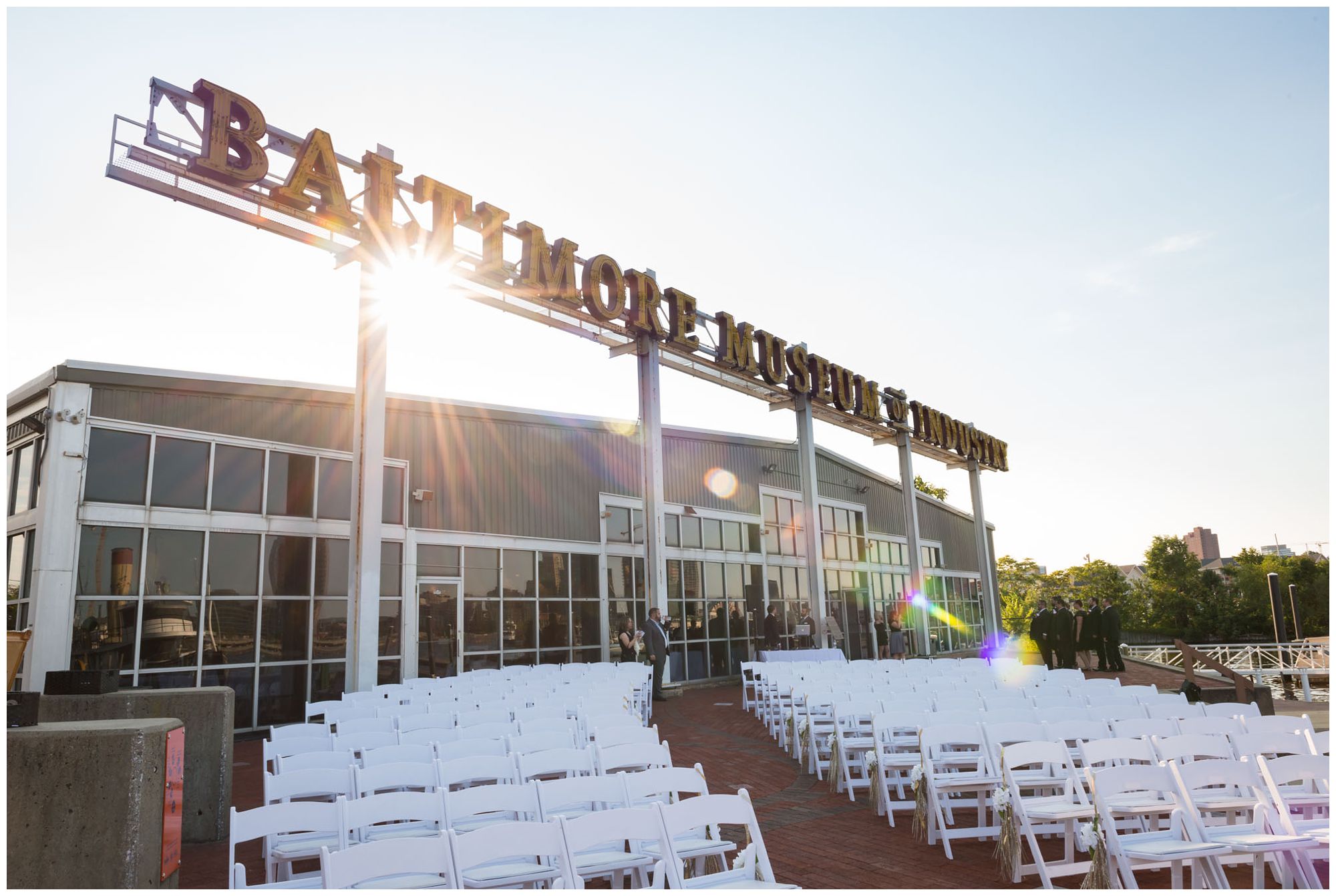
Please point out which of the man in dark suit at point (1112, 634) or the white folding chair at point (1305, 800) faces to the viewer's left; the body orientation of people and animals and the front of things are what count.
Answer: the man in dark suit

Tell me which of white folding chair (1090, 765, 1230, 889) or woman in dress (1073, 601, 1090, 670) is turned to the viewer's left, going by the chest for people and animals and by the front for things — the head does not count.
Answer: the woman in dress

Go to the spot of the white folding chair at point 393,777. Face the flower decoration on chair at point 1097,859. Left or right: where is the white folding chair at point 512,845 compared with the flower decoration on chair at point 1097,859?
right

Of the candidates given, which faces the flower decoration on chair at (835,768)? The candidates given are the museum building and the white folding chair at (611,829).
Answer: the museum building

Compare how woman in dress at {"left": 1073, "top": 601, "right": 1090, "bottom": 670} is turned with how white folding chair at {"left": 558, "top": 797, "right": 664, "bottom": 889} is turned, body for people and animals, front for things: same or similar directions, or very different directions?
very different directions

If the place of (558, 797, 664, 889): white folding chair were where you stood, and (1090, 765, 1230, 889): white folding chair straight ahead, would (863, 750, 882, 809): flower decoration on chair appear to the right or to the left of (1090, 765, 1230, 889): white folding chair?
left
